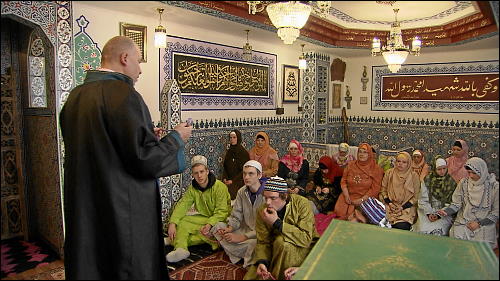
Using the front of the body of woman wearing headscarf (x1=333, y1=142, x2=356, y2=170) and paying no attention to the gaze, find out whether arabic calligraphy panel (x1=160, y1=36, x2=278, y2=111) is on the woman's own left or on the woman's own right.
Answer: on the woman's own right

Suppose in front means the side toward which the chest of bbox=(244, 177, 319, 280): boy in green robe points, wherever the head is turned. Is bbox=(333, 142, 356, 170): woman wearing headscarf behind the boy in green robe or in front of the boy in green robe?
behind

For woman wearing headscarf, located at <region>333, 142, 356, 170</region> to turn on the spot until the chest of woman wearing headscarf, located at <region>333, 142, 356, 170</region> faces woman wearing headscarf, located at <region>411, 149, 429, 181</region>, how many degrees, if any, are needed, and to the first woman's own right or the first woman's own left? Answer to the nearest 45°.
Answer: approximately 90° to the first woman's own left

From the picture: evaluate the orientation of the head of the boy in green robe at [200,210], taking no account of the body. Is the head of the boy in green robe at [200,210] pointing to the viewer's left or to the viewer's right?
to the viewer's left

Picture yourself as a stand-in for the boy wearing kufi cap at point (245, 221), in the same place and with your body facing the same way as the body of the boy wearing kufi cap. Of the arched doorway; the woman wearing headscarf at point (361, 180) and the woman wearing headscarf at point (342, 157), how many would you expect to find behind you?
2

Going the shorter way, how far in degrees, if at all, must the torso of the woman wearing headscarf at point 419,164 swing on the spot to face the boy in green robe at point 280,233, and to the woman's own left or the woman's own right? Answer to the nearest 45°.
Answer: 0° — they already face them

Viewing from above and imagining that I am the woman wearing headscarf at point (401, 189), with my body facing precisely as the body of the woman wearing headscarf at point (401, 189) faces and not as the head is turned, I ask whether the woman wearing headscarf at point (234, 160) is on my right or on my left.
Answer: on my right

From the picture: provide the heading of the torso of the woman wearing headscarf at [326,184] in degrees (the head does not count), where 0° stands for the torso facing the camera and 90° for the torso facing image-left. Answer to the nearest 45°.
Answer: approximately 45°

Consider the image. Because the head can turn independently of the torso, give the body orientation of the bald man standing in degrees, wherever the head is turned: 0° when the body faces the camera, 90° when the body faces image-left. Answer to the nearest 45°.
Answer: approximately 225°

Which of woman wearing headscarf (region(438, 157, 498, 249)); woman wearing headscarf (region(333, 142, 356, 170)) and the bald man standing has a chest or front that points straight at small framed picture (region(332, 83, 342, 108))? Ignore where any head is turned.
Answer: the bald man standing
